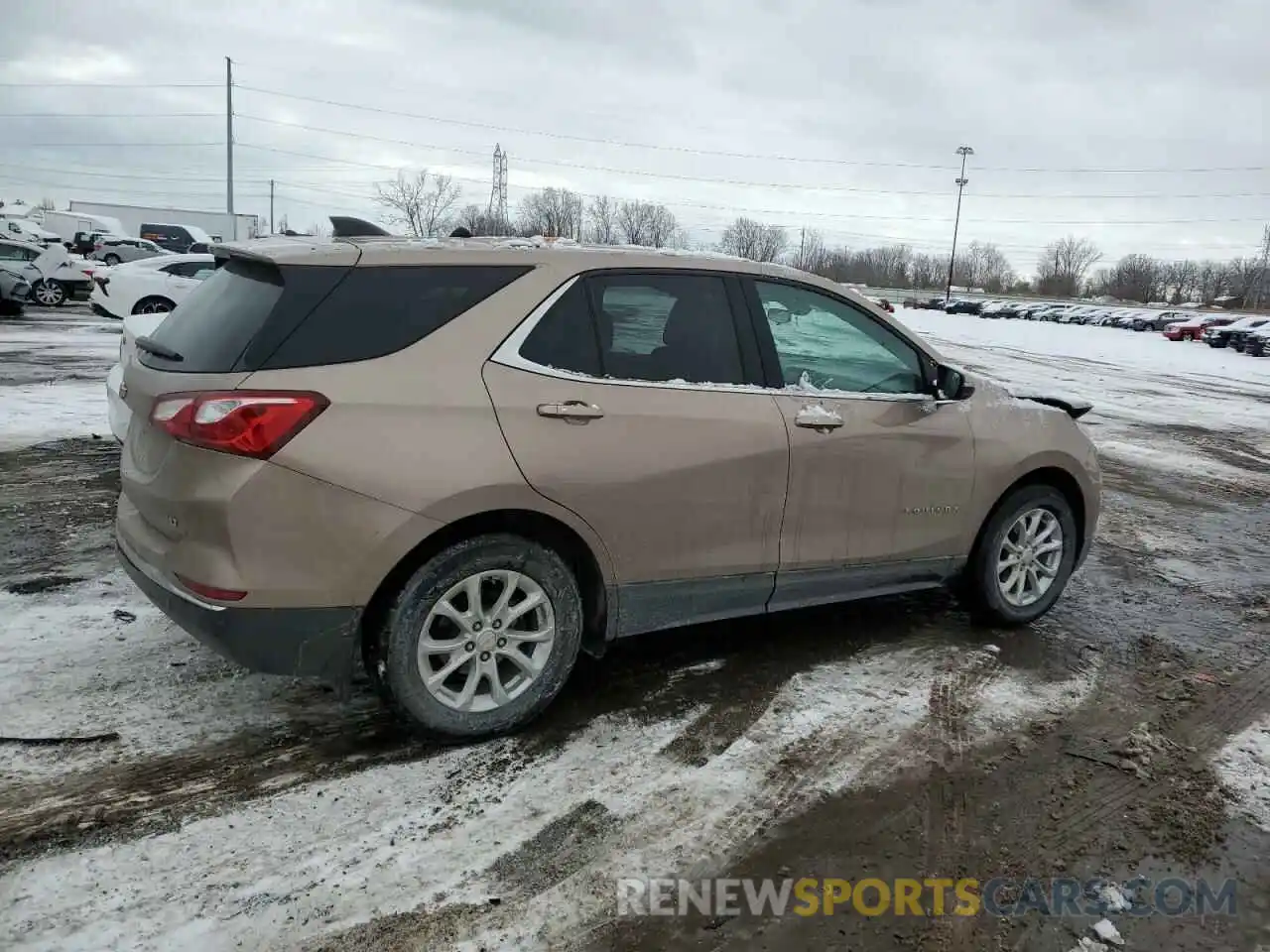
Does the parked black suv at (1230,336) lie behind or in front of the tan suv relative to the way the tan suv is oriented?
in front

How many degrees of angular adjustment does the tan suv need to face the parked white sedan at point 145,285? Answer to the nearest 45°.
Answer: approximately 90° to its left

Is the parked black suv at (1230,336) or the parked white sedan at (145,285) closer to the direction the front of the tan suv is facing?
the parked black suv

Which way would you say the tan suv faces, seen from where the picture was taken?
facing away from the viewer and to the right of the viewer
